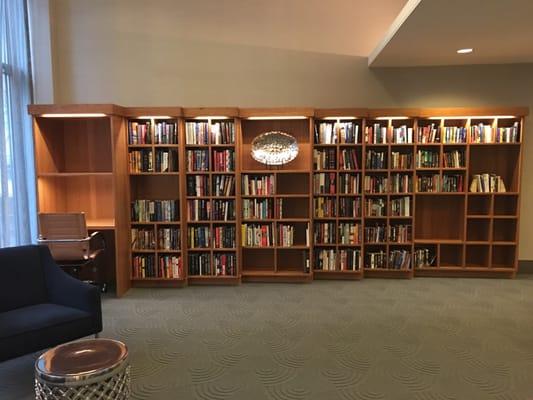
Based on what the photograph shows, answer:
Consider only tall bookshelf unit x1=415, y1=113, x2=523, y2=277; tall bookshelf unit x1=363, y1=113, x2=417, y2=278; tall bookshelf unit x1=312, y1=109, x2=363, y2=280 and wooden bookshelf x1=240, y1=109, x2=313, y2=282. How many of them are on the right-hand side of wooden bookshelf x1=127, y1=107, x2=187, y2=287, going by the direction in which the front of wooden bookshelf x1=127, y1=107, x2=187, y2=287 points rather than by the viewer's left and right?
0

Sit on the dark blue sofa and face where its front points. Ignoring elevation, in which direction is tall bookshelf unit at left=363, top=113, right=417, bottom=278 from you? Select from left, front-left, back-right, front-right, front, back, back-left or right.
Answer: front-left

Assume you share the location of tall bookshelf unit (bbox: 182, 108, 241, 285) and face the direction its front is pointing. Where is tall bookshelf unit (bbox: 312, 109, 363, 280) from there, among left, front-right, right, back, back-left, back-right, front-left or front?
left

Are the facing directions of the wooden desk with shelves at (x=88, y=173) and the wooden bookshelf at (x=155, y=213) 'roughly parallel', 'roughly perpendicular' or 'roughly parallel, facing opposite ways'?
roughly parallel

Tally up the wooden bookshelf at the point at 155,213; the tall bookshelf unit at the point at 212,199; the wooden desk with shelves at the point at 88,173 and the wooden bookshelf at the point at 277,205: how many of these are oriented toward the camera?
4

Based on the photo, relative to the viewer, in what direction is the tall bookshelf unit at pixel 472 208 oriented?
toward the camera

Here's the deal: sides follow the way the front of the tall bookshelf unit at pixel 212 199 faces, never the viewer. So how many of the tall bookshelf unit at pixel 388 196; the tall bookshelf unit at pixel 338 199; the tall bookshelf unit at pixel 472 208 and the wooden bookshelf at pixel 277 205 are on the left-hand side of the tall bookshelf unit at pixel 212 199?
4

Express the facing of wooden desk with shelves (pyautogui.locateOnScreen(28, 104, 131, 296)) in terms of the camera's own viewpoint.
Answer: facing the viewer

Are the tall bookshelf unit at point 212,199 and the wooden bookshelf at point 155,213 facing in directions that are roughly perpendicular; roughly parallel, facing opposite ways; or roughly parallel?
roughly parallel

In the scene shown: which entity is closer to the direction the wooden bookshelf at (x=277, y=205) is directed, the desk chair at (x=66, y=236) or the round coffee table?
the round coffee table

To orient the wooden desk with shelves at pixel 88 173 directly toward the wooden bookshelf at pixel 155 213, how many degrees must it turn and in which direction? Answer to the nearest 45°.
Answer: approximately 45° to its left

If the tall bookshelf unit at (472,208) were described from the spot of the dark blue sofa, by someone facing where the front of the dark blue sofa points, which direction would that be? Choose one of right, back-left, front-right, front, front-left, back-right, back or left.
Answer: front-left

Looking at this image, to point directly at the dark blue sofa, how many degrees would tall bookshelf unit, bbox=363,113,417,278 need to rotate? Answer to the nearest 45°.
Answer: approximately 45° to its right

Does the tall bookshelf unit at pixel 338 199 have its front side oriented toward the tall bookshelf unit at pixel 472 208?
no

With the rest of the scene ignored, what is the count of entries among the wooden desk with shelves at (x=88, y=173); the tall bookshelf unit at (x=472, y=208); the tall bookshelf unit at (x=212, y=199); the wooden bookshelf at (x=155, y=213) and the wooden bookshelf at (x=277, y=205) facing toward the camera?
5

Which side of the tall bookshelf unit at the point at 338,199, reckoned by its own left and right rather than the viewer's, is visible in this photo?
front

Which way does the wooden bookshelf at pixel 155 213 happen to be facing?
toward the camera

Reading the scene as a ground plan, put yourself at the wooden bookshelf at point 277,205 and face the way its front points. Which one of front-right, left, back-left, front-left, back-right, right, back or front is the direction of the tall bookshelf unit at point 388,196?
left
